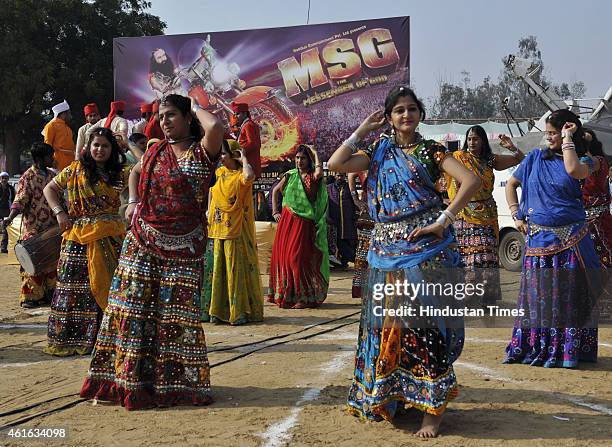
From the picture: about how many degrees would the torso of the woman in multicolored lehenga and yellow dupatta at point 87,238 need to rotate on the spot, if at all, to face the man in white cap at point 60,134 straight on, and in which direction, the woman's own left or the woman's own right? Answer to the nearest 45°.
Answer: approximately 180°

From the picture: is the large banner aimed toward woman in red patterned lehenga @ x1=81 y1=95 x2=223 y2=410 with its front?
yes

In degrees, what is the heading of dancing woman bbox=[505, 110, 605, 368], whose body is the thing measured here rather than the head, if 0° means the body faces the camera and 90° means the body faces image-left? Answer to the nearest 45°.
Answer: approximately 45°

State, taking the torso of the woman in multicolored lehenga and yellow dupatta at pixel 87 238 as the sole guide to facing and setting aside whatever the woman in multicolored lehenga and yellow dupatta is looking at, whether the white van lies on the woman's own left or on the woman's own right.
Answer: on the woman's own left

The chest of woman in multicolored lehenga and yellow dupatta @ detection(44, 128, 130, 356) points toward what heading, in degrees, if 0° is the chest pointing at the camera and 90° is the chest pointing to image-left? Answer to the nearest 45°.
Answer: approximately 0°

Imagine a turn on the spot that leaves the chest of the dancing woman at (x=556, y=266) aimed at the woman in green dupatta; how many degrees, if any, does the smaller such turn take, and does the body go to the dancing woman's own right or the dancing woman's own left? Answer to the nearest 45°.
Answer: approximately 90° to the dancing woman's own right
